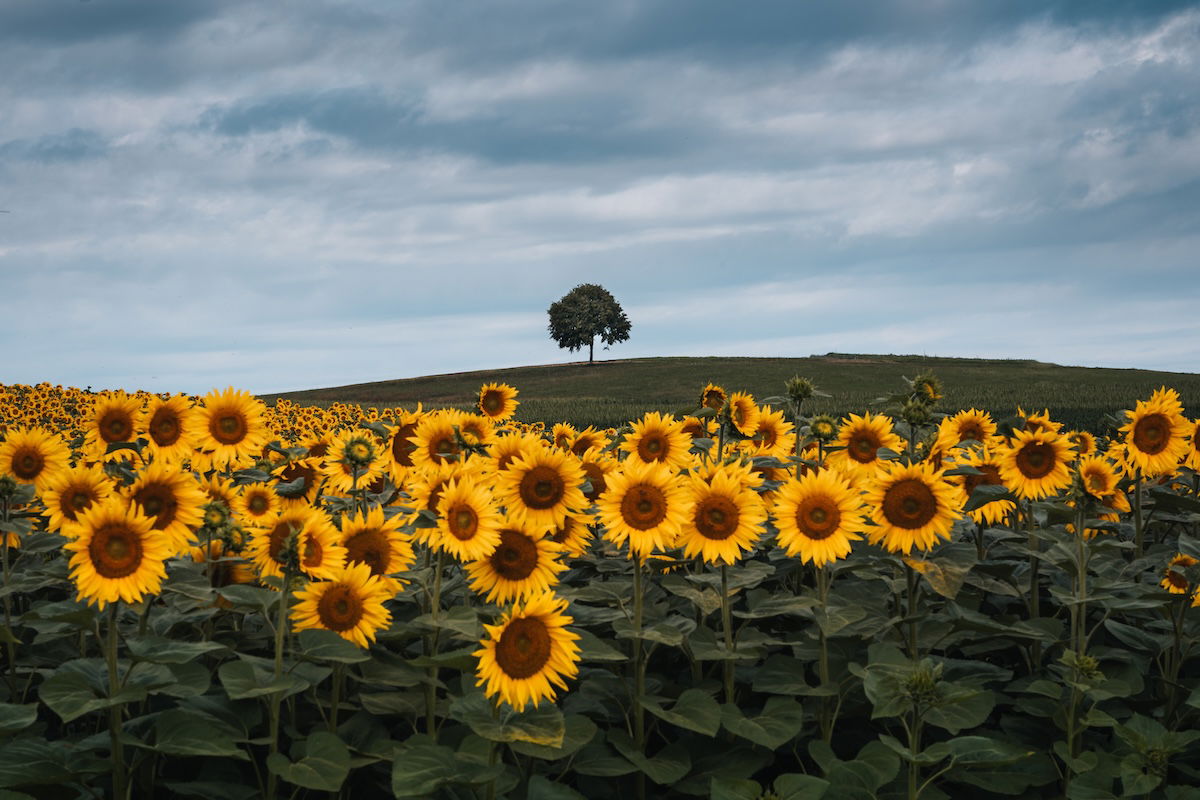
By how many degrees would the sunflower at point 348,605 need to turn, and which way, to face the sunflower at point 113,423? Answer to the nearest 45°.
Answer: approximately 135° to its right

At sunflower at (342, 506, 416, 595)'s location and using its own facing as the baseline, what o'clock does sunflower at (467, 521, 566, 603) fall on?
sunflower at (467, 521, 566, 603) is roughly at 10 o'clock from sunflower at (342, 506, 416, 595).

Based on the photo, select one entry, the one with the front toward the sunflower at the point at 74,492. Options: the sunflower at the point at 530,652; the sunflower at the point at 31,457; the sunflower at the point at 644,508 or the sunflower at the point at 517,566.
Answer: the sunflower at the point at 31,457

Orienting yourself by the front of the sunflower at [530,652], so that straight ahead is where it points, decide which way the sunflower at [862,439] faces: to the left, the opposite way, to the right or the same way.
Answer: the same way

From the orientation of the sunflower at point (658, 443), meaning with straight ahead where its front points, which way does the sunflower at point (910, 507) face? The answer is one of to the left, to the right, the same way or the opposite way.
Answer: the same way

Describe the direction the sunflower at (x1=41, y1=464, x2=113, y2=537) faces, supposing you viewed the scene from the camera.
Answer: facing the viewer

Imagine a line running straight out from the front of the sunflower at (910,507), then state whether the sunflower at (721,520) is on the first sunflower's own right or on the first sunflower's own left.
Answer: on the first sunflower's own right

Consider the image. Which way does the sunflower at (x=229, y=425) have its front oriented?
toward the camera

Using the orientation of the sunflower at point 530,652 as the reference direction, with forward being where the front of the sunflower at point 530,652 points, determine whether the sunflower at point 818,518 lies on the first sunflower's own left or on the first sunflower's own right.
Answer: on the first sunflower's own left

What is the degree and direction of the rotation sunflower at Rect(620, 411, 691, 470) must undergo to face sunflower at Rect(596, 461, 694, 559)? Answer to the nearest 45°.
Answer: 0° — it already faces it

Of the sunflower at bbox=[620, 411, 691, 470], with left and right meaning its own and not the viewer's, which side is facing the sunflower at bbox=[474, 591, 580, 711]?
front

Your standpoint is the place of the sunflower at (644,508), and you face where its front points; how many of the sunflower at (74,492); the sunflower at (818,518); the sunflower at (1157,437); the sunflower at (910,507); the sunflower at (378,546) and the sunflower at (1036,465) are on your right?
2

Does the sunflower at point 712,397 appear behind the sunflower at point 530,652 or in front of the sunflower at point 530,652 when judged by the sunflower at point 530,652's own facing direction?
behind

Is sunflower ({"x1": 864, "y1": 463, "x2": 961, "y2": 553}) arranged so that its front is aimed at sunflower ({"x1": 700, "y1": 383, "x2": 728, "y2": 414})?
no

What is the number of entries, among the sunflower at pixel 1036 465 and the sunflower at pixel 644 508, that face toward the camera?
2

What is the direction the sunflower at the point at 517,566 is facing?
toward the camera

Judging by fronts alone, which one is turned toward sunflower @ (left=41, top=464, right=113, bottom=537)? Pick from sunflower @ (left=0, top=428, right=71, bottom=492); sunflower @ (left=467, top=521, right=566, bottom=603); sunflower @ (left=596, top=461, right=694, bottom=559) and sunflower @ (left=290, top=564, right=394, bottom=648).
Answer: sunflower @ (left=0, top=428, right=71, bottom=492)

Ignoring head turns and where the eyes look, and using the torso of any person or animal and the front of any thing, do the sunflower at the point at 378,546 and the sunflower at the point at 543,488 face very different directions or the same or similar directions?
same or similar directions

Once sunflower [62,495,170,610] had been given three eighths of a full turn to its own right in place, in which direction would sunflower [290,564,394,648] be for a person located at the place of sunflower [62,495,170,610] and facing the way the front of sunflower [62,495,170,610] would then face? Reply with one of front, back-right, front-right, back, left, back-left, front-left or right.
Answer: back-right

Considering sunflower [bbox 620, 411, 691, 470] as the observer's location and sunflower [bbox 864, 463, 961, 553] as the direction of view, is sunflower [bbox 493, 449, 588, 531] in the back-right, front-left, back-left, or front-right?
front-right
